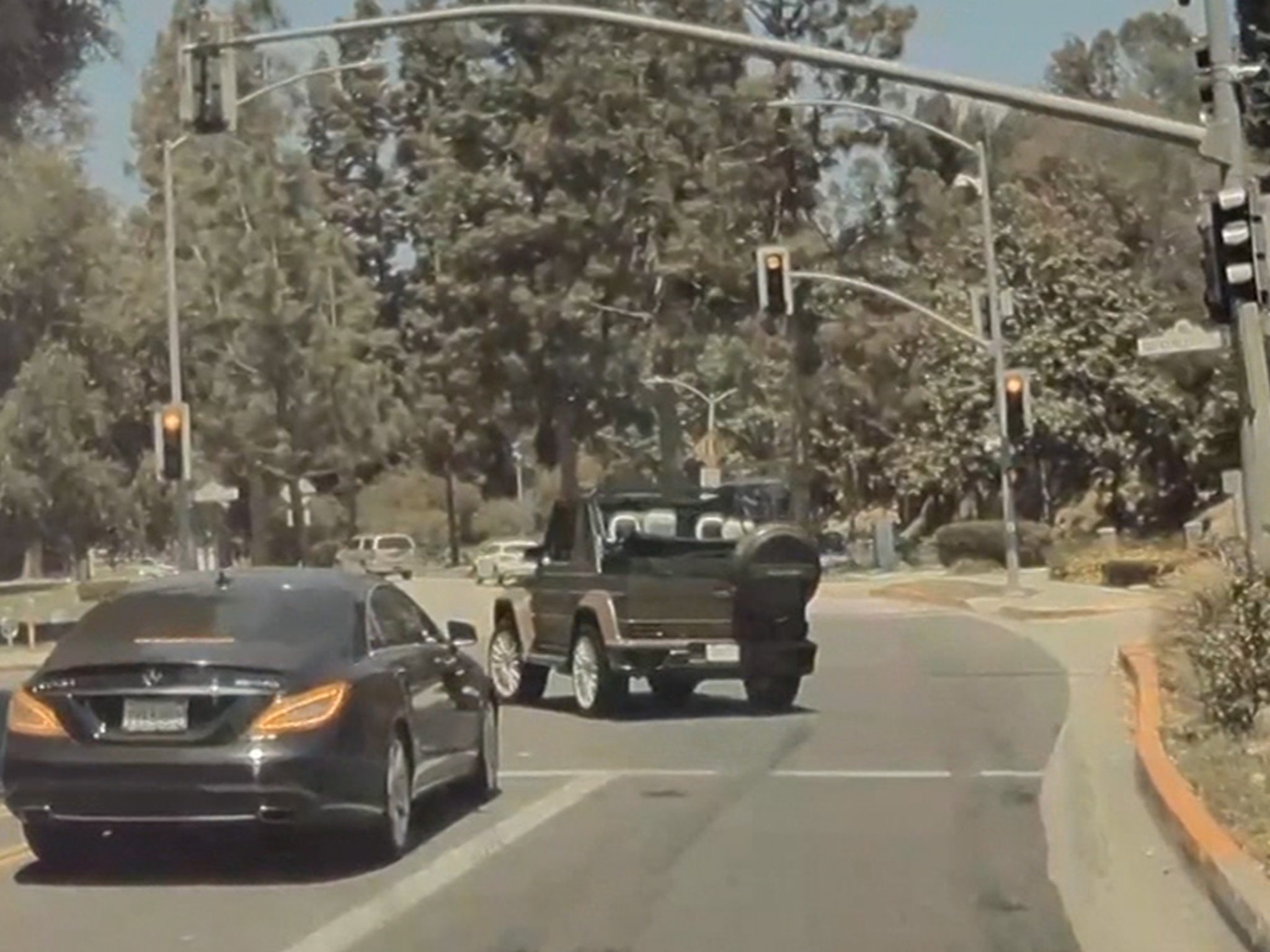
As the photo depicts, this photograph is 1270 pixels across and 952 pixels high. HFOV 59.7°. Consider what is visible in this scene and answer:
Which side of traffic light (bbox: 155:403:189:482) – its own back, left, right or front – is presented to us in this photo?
front

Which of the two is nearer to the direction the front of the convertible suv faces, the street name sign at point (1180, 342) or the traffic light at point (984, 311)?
the traffic light

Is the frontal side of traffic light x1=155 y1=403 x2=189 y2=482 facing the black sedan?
yes

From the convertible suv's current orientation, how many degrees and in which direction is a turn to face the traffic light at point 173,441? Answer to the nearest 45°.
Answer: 0° — it already faces it

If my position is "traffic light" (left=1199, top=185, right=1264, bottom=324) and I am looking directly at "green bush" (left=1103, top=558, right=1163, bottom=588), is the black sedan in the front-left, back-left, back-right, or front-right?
back-left

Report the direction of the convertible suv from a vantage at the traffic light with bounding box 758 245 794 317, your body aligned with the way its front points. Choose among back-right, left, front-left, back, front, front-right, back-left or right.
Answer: front
